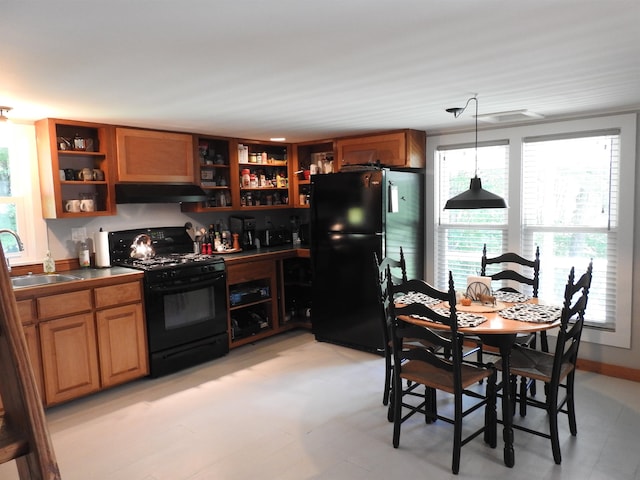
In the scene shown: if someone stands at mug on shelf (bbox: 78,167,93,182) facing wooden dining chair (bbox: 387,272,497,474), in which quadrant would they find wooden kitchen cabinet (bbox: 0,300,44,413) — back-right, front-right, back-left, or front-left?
front-right

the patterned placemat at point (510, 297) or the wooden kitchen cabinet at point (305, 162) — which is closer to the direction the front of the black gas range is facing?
the patterned placemat

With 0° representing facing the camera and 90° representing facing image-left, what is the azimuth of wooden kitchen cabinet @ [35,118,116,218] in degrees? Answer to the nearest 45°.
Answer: approximately 315°

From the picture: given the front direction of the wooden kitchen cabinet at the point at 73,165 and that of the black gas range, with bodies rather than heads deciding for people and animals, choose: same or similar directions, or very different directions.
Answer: same or similar directions

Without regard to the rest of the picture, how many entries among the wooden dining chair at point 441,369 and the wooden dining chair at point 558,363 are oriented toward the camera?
0

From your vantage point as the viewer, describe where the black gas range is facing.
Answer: facing the viewer and to the right of the viewer

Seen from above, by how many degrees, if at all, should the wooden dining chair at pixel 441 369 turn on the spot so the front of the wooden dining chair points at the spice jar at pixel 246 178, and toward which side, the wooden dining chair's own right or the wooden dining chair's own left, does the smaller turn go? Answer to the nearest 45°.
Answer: approximately 90° to the wooden dining chair's own left

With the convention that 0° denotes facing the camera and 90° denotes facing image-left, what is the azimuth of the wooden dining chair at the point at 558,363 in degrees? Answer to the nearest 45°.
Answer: approximately 135°

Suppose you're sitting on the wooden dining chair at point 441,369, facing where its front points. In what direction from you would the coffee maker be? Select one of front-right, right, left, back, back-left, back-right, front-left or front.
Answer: left

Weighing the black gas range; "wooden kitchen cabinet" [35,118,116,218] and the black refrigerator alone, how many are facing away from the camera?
0

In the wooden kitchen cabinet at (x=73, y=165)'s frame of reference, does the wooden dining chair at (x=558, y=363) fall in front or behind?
in front
